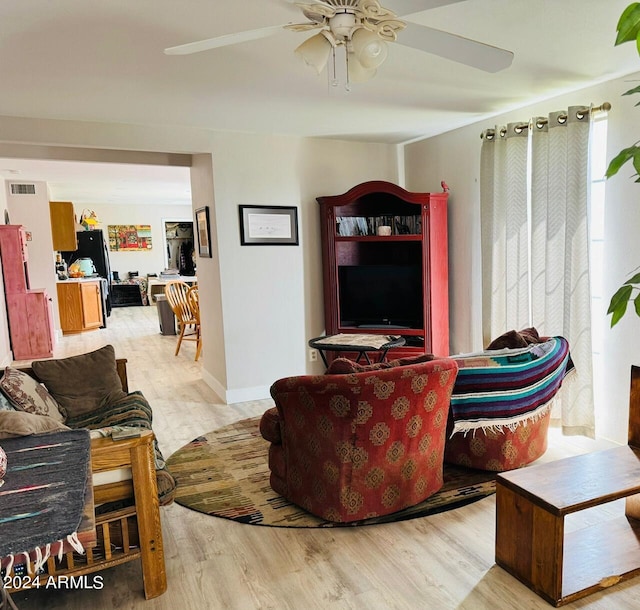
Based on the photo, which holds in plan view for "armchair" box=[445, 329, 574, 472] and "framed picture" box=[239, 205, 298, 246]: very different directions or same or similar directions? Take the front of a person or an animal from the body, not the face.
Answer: very different directions

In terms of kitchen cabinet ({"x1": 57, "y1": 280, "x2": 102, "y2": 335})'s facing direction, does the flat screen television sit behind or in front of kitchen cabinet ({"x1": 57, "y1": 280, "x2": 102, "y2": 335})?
in front

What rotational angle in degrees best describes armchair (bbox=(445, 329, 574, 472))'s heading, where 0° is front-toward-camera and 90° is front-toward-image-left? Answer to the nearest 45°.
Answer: approximately 135°

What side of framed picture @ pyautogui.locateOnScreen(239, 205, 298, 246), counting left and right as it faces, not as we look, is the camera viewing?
front

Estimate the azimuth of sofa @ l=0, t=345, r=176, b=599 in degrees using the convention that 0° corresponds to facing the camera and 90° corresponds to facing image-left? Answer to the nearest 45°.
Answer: approximately 270°

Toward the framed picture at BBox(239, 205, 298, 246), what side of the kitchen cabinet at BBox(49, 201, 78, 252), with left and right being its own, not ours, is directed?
right

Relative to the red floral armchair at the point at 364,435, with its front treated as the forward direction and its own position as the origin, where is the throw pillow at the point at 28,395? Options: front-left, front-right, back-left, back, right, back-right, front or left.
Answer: front-left

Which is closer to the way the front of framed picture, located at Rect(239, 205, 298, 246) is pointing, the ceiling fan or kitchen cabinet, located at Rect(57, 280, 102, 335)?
the ceiling fan

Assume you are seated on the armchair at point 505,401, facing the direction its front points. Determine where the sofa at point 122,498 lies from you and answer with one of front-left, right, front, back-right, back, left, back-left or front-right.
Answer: left

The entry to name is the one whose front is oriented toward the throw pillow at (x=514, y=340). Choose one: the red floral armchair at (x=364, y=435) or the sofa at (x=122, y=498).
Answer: the sofa

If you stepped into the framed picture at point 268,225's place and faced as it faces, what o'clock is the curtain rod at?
The curtain rod is roughly at 10 o'clock from the framed picture.

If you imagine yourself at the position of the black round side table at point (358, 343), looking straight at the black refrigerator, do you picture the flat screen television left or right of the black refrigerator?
right

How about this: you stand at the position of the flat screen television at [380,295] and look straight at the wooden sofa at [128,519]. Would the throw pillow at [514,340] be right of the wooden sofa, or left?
left

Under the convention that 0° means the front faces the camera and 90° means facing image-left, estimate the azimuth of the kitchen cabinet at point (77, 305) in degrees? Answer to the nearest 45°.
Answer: approximately 315°
